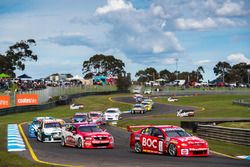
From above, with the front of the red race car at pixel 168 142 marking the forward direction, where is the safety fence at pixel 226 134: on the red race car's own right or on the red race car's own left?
on the red race car's own left

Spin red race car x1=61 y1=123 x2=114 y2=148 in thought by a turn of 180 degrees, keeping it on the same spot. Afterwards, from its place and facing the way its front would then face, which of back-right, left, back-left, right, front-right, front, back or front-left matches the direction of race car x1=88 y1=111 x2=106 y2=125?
front-right

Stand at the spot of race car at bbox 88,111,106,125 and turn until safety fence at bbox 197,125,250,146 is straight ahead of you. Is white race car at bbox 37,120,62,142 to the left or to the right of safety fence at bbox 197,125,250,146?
right
